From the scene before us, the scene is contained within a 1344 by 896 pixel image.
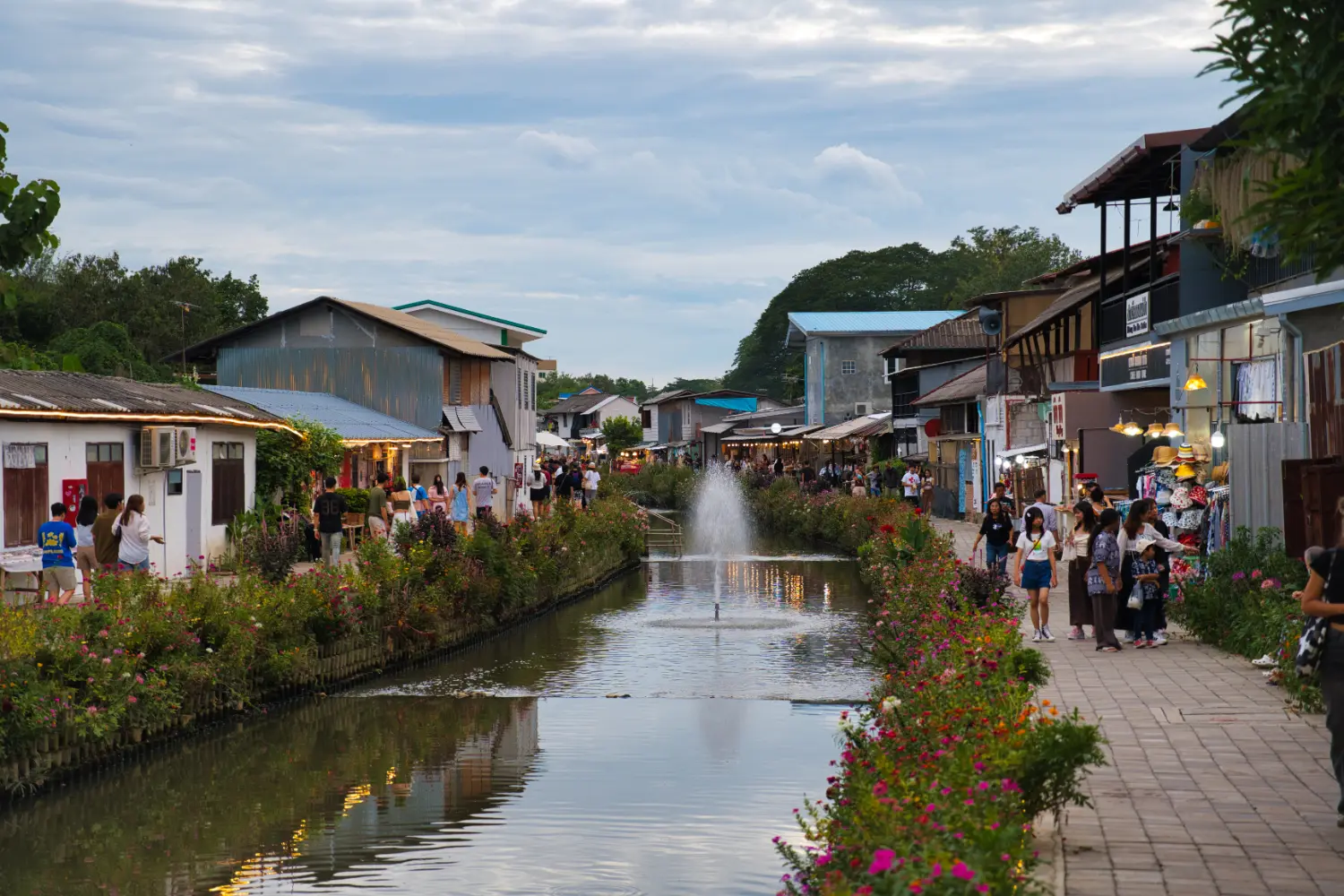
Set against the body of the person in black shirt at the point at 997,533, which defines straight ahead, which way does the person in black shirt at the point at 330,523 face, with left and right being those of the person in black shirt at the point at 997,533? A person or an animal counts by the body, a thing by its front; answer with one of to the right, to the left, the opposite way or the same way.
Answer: the opposite way

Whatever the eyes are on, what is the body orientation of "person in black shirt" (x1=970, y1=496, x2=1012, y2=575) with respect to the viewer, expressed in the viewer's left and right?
facing the viewer

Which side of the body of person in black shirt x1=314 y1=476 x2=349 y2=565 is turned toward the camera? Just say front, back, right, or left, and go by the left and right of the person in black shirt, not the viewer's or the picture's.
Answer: back

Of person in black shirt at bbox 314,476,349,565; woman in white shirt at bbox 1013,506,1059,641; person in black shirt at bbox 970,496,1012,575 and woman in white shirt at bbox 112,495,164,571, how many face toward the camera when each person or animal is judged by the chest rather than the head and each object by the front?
2

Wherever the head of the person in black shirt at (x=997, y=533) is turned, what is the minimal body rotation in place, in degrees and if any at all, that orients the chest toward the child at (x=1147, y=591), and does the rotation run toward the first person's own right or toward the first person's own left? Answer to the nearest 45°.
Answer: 0° — they already face them

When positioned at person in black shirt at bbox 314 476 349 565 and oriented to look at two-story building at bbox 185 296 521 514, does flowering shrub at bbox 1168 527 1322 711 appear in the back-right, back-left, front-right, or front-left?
back-right

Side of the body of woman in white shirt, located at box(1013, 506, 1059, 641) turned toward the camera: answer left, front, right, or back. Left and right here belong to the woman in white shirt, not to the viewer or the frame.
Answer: front

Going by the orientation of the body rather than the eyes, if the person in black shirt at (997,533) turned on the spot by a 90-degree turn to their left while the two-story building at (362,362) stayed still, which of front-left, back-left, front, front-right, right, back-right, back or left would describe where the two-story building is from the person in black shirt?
back-left

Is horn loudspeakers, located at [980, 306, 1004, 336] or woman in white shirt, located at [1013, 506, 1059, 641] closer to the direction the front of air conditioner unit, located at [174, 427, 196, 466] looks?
the woman in white shirt

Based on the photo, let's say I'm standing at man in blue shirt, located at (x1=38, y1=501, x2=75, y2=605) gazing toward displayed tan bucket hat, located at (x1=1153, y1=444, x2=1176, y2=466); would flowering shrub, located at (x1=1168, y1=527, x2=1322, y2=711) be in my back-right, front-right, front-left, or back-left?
front-right

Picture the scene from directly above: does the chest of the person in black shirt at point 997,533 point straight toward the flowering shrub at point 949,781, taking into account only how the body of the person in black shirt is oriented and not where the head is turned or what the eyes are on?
yes

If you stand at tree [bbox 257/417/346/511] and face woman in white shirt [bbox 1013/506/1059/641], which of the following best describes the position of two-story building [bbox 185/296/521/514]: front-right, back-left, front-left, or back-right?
back-left
